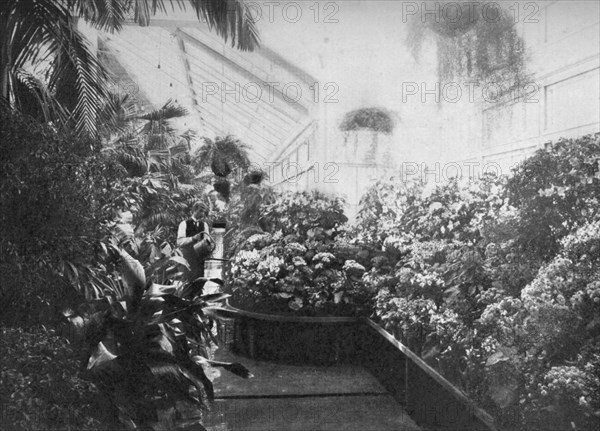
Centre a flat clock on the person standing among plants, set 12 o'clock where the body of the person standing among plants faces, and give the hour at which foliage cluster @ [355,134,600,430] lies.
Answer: The foliage cluster is roughly at 12 o'clock from the person standing among plants.

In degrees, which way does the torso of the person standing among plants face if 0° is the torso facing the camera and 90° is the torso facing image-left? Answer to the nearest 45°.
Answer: approximately 315°

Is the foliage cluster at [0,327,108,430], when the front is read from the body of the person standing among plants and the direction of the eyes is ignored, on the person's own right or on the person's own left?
on the person's own right
